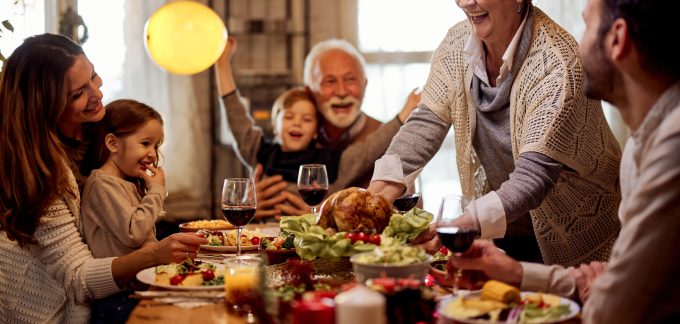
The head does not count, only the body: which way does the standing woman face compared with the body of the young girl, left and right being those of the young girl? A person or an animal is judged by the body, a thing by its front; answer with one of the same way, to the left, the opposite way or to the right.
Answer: the opposite way

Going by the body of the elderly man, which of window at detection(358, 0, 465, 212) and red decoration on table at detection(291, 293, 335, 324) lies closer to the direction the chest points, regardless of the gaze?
the red decoration on table

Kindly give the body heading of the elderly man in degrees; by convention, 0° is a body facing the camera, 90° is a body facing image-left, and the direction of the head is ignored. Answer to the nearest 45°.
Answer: approximately 0°

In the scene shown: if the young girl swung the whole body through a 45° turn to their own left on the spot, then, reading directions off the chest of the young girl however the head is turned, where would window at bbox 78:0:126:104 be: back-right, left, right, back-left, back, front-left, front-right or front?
front-left

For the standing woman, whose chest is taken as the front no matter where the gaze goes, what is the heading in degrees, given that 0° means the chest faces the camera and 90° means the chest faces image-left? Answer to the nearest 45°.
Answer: approximately 45°

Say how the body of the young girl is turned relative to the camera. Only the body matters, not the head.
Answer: to the viewer's right

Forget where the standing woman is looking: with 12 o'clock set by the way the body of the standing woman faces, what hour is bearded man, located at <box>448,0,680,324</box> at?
The bearded man is roughly at 10 o'clock from the standing woman.

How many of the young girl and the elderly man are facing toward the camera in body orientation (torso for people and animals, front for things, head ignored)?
1

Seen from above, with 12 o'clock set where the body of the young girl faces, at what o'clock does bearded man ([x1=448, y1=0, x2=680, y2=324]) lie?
The bearded man is roughly at 2 o'clock from the young girl.
